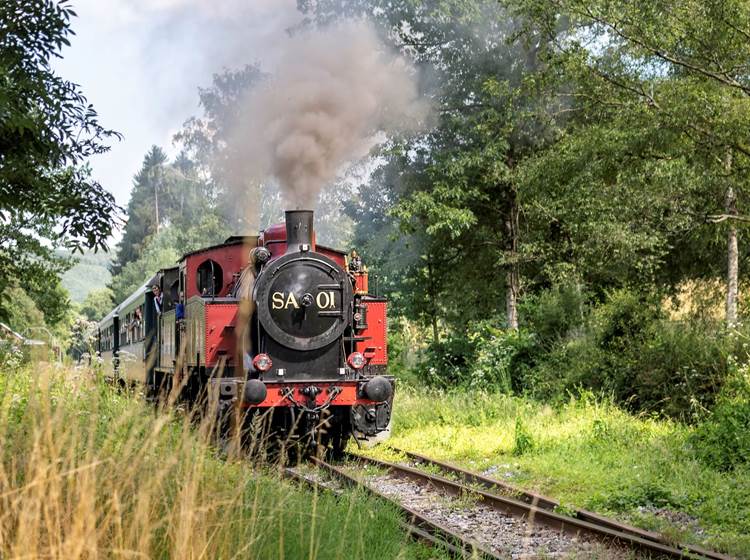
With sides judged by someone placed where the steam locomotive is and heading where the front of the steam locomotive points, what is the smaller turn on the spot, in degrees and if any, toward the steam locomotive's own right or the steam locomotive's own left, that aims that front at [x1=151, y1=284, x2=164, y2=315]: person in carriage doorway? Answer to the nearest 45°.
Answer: approximately 180°

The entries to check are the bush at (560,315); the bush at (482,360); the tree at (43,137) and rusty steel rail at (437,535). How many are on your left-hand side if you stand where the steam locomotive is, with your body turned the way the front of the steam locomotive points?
2

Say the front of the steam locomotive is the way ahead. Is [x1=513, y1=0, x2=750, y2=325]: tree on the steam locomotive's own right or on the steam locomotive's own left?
on the steam locomotive's own left

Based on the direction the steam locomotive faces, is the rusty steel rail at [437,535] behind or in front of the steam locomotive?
in front

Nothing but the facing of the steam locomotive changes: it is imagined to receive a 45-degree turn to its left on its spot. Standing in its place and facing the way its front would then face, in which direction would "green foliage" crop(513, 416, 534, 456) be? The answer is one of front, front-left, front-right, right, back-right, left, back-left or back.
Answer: front

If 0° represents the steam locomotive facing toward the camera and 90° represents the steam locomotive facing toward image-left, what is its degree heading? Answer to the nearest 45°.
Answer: approximately 315°

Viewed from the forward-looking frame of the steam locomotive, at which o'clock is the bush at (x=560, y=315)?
The bush is roughly at 9 o'clock from the steam locomotive.

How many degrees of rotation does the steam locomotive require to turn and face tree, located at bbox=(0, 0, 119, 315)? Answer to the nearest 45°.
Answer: approximately 90° to its right

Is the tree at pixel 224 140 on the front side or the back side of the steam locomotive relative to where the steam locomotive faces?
on the back side

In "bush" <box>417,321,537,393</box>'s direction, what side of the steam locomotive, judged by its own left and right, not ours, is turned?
left

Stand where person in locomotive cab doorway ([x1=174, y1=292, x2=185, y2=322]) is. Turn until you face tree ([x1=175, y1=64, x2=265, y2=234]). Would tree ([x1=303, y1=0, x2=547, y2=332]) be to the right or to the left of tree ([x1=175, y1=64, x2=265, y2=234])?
right

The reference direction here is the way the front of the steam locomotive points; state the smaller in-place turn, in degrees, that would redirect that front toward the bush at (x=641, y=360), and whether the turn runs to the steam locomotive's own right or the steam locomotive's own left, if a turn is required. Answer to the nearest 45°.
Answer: approximately 90° to the steam locomotive's own left

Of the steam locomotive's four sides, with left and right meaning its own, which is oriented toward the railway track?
front

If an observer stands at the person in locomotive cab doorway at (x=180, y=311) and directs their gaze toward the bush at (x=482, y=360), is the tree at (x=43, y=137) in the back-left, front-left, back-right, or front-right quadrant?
back-right

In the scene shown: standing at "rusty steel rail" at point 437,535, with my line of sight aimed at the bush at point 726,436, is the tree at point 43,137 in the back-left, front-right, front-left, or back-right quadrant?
back-left

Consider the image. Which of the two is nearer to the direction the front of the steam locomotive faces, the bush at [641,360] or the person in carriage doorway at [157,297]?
the bush

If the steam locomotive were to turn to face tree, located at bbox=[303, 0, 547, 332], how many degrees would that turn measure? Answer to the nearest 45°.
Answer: approximately 90° to its left
